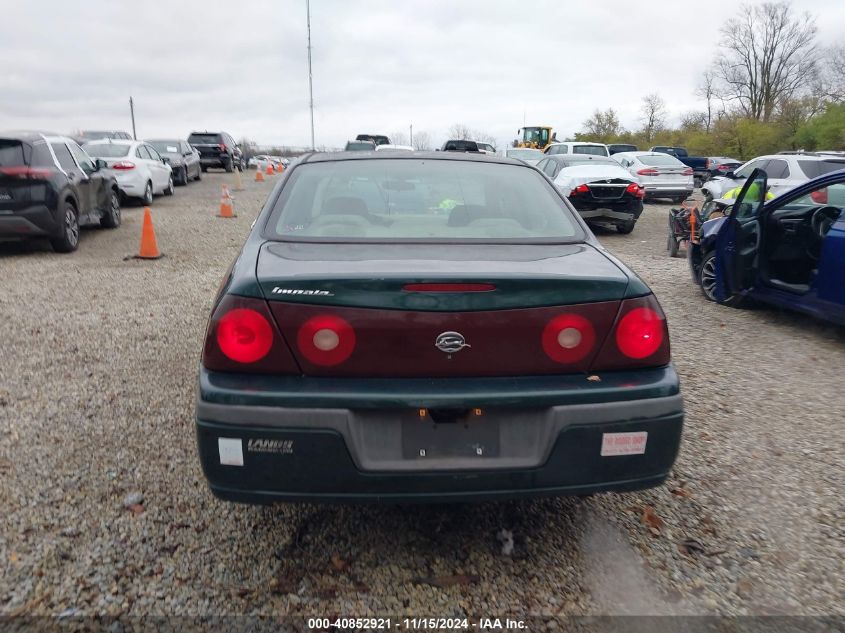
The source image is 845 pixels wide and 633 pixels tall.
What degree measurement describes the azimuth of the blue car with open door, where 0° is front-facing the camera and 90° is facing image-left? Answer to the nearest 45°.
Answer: approximately 135°

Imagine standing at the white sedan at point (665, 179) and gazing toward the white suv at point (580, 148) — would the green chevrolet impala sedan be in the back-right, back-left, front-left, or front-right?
back-left

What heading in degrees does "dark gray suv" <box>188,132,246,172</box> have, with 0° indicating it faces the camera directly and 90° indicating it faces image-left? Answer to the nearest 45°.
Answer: approximately 225°

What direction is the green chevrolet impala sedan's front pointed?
away from the camera

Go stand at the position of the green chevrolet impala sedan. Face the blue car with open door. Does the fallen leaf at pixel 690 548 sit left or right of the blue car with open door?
right

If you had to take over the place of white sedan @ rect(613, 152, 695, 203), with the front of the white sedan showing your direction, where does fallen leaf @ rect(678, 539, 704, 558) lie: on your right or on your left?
on your left

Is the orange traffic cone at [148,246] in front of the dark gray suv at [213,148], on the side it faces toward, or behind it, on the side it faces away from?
behind

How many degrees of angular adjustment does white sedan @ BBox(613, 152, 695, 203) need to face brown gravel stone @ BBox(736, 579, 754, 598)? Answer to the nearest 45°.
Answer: approximately 135° to its left

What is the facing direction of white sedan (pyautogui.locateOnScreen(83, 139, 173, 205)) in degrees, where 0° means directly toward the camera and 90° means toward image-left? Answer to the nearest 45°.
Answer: approximately 225°

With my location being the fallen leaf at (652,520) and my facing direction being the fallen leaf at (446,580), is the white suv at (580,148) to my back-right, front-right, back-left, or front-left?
back-right

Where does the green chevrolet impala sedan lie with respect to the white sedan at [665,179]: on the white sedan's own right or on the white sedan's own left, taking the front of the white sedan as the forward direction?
on the white sedan's own left
